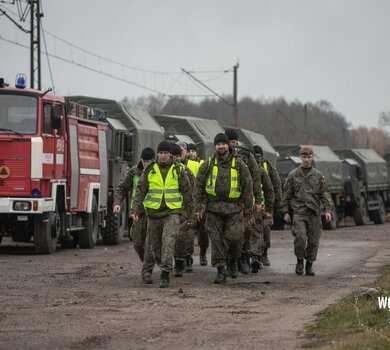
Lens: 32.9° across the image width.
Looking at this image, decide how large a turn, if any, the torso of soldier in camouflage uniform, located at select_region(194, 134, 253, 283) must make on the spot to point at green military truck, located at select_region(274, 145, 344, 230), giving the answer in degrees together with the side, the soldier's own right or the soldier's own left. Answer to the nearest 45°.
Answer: approximately 180°

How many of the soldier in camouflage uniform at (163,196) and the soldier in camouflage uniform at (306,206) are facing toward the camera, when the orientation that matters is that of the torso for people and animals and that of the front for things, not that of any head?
2

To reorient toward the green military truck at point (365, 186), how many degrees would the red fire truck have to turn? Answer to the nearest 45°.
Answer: approximately 180°

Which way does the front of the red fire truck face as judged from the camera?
facing the viewer and to the left of the viewer

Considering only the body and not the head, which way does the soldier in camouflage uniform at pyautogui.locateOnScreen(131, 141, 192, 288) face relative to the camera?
toward the camera

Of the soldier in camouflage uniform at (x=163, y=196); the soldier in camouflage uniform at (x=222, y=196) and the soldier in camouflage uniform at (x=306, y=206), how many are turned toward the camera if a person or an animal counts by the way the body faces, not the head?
3

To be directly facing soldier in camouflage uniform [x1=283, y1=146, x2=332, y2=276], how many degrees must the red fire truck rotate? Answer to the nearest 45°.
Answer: approximately 90° to its left

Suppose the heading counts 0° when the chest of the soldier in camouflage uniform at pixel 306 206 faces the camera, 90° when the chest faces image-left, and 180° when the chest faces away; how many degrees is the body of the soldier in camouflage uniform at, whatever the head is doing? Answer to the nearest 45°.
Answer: approximately 0°

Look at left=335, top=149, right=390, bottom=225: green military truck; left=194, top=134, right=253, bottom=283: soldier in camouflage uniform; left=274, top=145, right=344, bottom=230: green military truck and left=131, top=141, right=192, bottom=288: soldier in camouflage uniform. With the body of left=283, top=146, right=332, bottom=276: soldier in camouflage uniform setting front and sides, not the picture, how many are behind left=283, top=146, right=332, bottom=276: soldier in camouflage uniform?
2

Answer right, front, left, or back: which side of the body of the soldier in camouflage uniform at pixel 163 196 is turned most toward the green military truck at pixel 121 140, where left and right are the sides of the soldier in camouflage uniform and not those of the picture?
back

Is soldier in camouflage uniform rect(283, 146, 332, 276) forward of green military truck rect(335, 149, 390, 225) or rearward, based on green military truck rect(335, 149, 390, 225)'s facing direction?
forward
